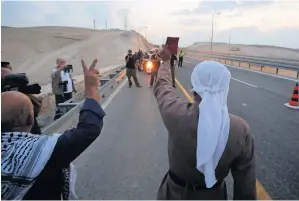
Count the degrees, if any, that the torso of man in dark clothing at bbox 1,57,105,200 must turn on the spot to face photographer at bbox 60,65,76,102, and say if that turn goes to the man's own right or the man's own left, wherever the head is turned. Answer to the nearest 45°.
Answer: approximately 45° to the man's own left

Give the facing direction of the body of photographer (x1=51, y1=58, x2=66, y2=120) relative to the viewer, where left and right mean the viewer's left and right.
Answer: facing to the right of the viewer

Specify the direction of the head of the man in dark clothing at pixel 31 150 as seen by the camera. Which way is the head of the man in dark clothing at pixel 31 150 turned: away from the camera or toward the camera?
away from the camera

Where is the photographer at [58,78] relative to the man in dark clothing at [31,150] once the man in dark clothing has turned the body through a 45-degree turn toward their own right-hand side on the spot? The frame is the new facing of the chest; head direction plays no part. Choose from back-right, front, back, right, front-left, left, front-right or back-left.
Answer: left

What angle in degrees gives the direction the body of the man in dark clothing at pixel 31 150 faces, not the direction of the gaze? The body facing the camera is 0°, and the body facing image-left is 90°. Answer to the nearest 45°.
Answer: approximately 225°

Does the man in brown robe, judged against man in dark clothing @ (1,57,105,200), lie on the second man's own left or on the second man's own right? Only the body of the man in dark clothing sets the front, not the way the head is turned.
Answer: on the second man's own right
